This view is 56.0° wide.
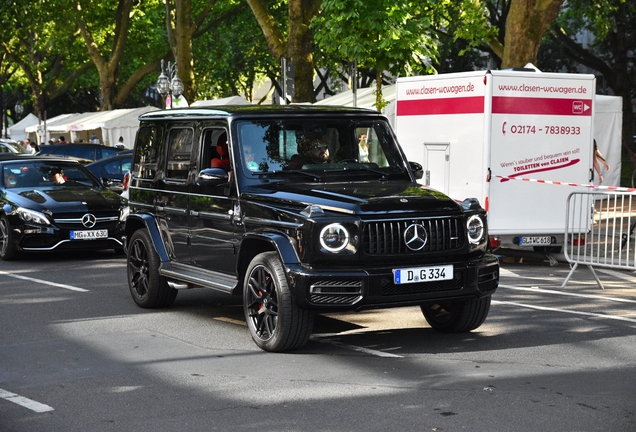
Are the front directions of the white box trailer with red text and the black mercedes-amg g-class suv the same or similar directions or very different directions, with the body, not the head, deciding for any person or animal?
very different directions

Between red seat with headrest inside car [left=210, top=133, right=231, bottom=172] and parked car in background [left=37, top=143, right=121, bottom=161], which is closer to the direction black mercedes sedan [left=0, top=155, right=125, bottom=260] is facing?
the red seat with headrest inside car

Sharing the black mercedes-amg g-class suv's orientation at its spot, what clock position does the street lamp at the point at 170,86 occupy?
The street lamp is roughly at 7 o'clock from the black mercedes-amg g-class suv.

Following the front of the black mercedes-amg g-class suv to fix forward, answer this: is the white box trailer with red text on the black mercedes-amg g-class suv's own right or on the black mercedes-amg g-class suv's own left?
on the black mercedes-amg g-class suv's own left

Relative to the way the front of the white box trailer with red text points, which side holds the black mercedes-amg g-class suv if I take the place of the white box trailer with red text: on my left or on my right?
on my left

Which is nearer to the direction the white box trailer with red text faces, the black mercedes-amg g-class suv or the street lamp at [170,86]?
the street lamp

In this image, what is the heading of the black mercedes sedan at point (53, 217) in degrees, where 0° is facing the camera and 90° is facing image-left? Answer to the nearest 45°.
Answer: approximately 315°

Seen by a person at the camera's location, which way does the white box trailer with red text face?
facing away from the viewer and to the left of the viewer

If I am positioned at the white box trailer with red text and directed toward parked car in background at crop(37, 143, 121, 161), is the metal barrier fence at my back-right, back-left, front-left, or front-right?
back-left

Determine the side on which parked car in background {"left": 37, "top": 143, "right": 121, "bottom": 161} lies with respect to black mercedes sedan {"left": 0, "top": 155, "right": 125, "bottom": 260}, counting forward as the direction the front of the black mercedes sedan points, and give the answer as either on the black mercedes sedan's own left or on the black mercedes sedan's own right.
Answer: on the black mercedes sedan's own left
